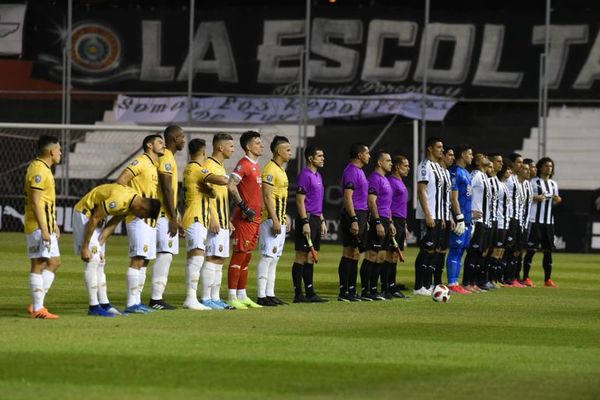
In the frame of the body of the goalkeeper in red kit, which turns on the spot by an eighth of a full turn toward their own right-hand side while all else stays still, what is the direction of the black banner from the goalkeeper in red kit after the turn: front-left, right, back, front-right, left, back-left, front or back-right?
back

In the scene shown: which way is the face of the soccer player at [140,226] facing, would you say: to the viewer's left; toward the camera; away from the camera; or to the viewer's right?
to the viewer's right

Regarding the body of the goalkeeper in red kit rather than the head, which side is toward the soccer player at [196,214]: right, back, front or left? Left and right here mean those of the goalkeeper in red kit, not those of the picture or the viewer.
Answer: right

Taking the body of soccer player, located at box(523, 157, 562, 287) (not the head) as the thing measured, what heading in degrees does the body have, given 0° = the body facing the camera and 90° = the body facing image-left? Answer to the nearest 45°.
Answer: approximately 315°

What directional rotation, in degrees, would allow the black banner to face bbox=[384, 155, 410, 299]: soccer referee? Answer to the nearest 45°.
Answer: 0° — it already faces them

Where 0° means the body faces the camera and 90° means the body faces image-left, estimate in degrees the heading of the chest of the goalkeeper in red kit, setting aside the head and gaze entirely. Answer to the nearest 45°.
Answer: approximately 315°

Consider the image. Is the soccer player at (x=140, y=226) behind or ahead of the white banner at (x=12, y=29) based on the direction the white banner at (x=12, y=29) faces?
ahead

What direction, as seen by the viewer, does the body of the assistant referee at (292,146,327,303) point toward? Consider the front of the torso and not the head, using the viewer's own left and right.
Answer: facing the viewer and to the right of the viewer

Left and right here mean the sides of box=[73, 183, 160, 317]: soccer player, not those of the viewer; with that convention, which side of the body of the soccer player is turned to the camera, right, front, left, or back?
right
